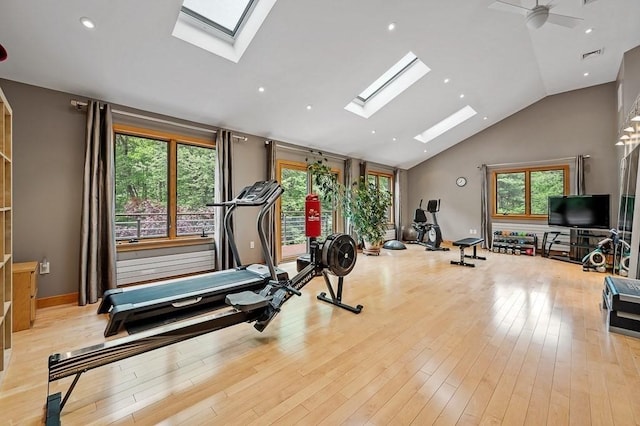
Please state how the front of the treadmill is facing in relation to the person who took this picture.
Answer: facing away from the viewer and to the right of the viewer

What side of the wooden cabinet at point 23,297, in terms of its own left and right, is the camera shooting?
right

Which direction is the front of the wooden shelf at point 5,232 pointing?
to the viewer's right

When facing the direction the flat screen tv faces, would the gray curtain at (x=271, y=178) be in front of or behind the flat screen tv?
in front

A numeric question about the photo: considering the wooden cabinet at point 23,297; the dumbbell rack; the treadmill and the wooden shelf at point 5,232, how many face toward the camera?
1

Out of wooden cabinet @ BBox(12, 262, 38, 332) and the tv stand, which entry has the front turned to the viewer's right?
the wooden cabinet

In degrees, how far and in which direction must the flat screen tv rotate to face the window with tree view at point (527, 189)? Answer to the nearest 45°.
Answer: approximately 90° to its right

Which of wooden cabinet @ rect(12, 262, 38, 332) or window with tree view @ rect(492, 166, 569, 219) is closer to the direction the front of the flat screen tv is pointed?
the wooden cabinet
